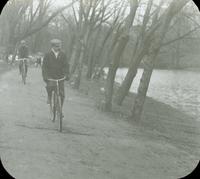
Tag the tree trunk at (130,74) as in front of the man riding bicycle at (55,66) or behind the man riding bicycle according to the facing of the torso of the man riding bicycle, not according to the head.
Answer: behind

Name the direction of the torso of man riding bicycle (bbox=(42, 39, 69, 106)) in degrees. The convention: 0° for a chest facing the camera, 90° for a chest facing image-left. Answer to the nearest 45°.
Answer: approximately 0°

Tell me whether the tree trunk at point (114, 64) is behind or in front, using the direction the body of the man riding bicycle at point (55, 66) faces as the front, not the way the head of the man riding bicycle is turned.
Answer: behind

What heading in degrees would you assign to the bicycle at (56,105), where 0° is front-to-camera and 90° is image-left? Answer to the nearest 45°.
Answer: approximately 0°
